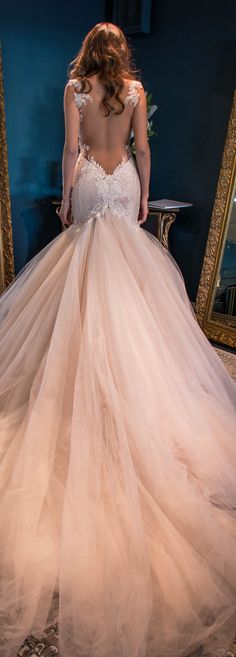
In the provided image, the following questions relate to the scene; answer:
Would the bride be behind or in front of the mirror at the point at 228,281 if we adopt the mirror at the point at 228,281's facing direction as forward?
in front

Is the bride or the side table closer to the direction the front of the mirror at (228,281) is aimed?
the bride

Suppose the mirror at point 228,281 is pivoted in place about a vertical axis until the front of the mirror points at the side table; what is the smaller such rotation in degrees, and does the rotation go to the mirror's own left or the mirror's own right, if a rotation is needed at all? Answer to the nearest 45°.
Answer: approximately 90° to the mirror's own right

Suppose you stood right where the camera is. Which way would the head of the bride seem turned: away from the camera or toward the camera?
away from the camera

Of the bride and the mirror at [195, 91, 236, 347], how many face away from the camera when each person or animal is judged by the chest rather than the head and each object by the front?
1

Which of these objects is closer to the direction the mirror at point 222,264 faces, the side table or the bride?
the bride

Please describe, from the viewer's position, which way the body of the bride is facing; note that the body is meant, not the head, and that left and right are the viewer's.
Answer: facing away from the viewer

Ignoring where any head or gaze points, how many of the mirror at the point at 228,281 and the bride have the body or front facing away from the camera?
1

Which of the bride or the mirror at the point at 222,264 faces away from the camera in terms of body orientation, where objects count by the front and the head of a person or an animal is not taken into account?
the bride

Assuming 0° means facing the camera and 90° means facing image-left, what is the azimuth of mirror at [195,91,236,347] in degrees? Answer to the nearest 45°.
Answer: approximately 45°

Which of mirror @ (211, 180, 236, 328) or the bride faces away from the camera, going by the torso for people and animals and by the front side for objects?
the bride
